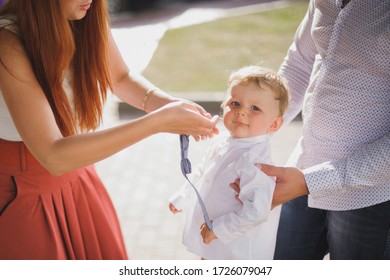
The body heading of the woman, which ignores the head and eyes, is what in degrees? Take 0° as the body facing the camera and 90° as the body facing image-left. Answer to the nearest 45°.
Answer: approximately 315°
